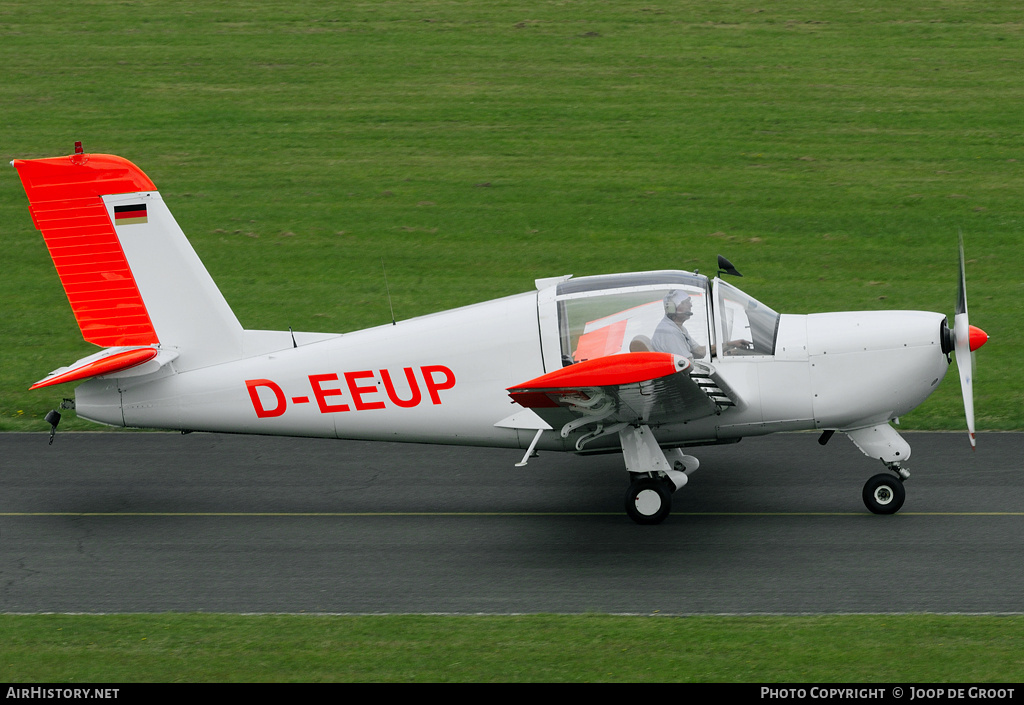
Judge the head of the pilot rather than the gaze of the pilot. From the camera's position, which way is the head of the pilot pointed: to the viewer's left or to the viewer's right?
to the viewer's right

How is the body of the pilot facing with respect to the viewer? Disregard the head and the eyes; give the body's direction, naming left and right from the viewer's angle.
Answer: facing to the right of the viewer

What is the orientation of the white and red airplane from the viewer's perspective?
to the viewer's right
